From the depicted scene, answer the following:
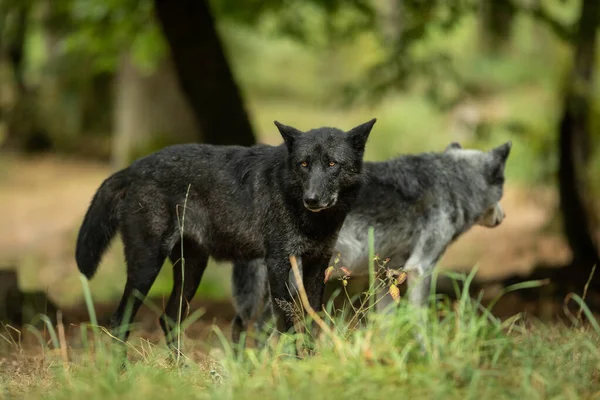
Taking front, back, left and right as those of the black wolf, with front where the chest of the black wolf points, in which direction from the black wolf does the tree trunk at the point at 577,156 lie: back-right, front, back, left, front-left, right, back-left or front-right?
front-left

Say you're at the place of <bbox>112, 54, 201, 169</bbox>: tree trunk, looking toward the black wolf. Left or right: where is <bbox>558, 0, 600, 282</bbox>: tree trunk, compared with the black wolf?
left

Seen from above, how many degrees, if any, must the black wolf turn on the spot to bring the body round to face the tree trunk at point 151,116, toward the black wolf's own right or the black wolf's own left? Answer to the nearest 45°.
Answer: approximately 90° to the black wolf's own left

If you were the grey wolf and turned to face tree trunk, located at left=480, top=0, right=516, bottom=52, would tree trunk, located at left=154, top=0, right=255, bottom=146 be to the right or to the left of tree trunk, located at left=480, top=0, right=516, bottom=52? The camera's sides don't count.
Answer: left

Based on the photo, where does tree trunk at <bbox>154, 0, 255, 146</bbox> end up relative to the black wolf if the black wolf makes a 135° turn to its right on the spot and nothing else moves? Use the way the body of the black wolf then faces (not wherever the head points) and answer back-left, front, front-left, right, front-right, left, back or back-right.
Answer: back-right

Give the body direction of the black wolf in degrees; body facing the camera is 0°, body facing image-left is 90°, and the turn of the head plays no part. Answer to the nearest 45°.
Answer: approximately 270°

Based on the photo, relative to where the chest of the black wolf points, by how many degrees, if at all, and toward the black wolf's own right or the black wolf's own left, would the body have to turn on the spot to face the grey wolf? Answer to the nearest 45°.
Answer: approximately 45° to the black wolf's own left
